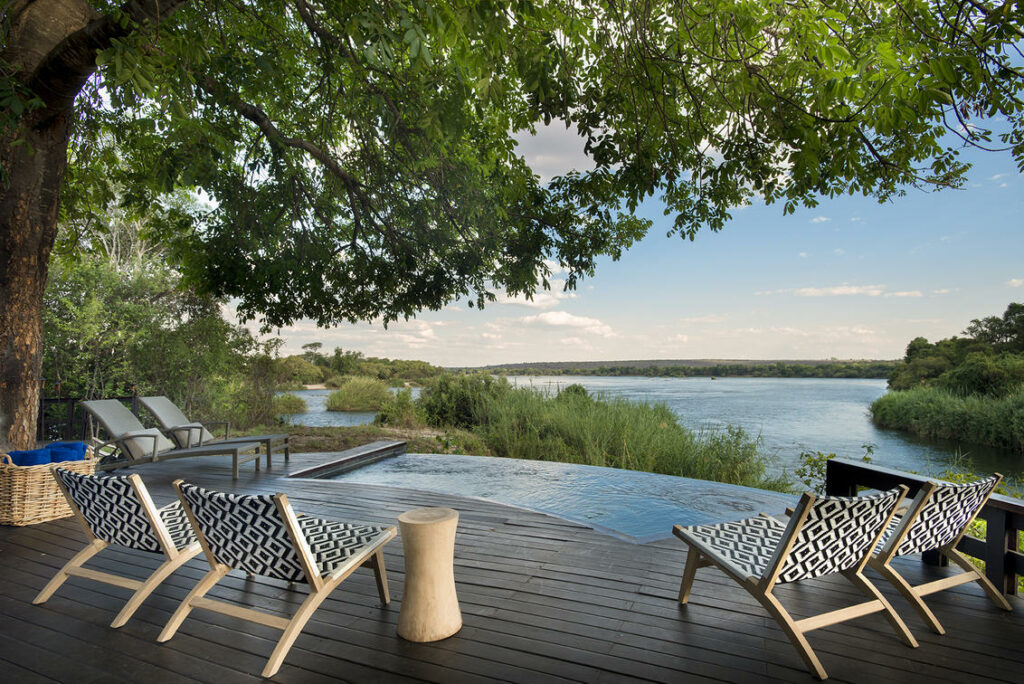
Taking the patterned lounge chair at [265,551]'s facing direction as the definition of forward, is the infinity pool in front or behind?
in front

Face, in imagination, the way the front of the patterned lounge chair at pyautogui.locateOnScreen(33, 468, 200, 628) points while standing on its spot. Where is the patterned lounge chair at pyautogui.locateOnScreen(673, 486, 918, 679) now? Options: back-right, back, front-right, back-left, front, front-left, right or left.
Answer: right

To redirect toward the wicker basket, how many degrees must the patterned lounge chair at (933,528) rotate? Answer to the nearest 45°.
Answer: approximately 45° to its left

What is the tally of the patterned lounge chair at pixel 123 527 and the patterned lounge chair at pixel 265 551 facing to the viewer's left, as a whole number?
0

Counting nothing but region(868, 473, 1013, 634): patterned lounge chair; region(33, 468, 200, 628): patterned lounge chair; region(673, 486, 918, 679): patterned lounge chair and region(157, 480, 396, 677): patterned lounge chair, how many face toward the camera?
0

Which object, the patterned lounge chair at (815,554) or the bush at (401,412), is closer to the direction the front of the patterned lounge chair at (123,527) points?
the bush

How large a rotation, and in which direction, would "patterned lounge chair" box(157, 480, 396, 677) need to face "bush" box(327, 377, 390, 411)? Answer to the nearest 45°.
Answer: approximately 45° to its left

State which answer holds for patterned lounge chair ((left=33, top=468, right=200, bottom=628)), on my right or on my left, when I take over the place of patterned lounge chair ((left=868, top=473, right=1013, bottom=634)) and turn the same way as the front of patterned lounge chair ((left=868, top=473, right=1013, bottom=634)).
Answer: on my left

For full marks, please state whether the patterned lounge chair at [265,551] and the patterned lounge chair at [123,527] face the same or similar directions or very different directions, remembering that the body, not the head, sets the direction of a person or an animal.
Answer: same or similar directions

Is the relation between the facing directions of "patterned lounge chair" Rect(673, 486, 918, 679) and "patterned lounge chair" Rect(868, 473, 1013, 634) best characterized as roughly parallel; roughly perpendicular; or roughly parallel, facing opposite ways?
roughly parallel

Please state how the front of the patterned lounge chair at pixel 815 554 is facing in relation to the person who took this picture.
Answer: facing away from the viewer and to the left of the viewer

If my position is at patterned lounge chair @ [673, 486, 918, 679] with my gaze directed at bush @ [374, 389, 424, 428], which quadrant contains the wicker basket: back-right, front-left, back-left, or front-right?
front-left

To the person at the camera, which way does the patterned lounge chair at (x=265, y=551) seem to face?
facing away from the viewer and to the right of the viewer

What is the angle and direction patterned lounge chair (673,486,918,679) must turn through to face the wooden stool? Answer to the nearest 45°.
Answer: approximately 45° to its left
